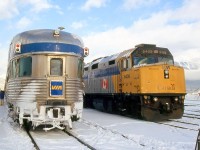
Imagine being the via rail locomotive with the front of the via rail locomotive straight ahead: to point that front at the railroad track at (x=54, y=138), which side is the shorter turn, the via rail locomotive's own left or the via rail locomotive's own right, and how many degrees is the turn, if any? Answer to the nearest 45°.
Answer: approximately 90° to the via rail locomotive's own right

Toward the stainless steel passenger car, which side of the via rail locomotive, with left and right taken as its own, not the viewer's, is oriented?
right

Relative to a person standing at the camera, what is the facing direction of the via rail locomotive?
facing the viewer and to the right of the viewer
